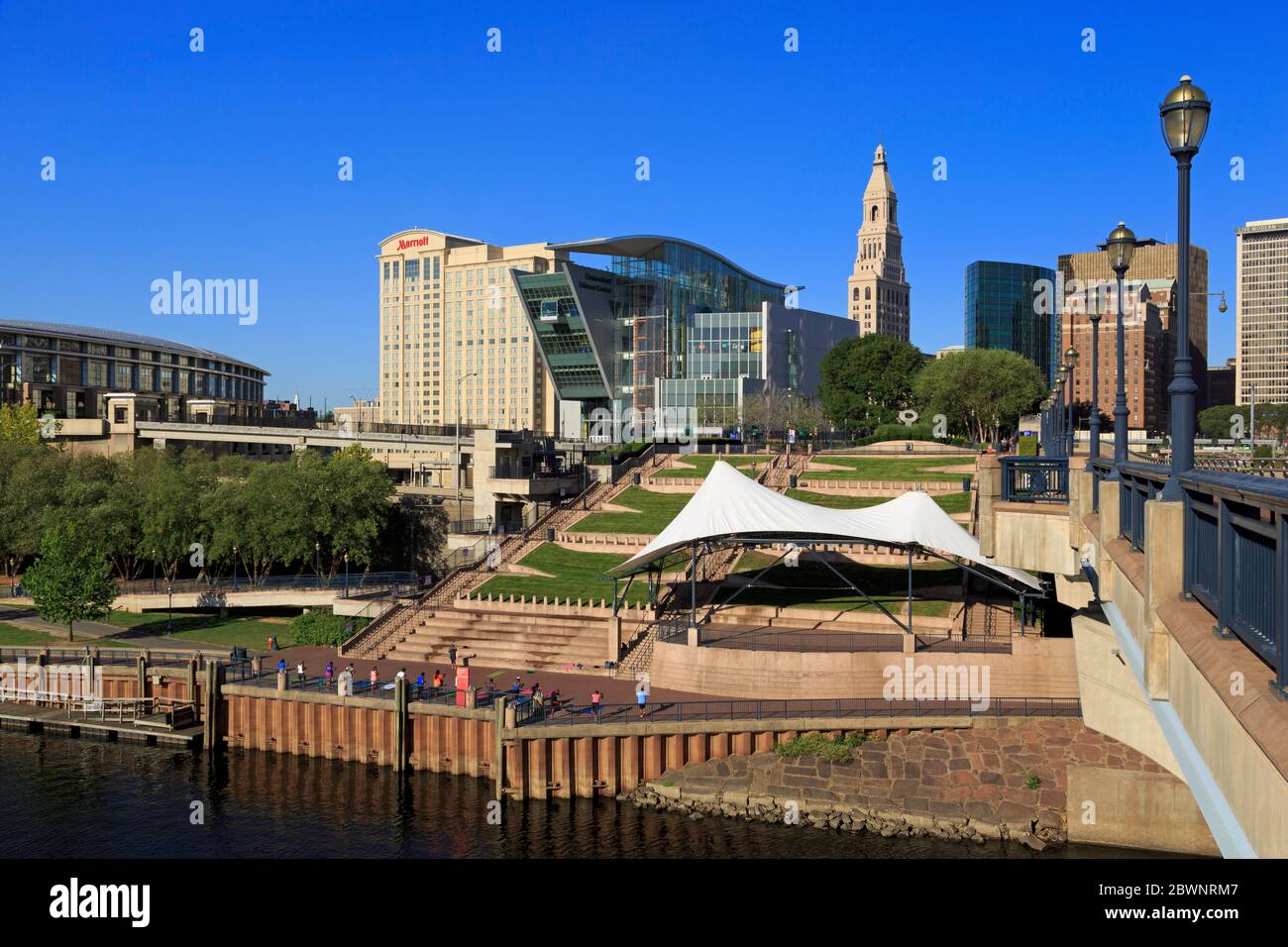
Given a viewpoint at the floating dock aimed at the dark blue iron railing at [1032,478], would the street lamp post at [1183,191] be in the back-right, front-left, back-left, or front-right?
front-right

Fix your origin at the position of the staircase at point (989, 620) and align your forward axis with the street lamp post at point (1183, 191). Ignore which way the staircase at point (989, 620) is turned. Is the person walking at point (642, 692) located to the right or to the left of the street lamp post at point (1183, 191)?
right

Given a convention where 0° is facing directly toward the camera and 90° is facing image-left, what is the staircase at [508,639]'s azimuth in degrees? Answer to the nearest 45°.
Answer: approximately 0°

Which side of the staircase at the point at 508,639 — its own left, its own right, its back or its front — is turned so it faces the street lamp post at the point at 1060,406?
left

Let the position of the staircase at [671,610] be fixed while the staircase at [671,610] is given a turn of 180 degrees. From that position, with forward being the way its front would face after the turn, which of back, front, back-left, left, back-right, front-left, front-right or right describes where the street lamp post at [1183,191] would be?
back-right

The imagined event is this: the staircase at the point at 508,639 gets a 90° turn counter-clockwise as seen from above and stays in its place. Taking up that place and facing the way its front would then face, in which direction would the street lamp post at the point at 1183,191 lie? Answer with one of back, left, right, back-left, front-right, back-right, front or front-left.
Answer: right

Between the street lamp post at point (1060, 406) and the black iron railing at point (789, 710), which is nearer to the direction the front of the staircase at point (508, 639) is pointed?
the black iron railing

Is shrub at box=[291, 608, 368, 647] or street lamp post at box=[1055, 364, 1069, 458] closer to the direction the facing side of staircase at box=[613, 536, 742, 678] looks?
the shrub

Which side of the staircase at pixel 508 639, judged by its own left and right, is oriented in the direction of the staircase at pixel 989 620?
left

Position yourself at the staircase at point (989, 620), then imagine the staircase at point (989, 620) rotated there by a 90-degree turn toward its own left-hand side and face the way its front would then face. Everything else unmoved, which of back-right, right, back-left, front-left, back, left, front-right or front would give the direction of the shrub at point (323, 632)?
back

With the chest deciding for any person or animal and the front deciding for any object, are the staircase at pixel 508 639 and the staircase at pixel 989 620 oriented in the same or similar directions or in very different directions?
same or similar directions

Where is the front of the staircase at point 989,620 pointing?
toward the camera

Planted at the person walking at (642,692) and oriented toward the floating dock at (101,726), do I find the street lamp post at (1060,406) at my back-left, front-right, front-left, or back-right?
back-right

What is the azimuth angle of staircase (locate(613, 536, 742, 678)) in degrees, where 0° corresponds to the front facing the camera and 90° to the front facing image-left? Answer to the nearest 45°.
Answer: approximately 45°

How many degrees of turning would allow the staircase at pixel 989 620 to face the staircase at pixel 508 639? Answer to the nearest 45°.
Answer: approximately 90° to its right
